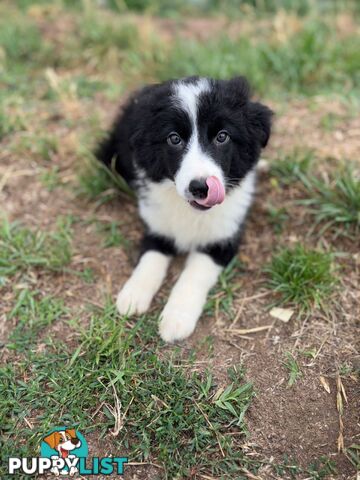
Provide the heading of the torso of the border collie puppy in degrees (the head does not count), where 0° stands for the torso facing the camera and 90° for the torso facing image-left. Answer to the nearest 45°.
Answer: approximately 0°
